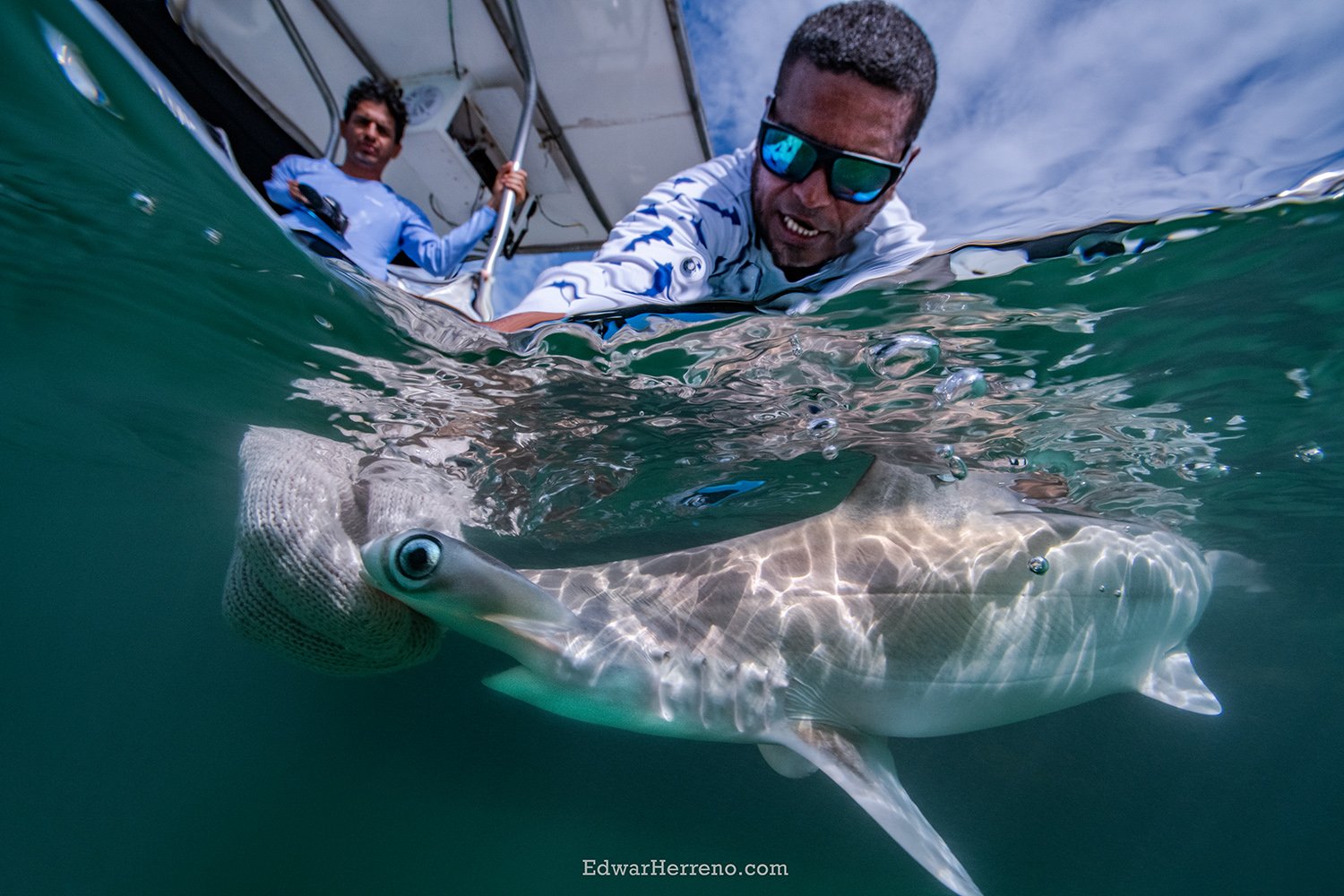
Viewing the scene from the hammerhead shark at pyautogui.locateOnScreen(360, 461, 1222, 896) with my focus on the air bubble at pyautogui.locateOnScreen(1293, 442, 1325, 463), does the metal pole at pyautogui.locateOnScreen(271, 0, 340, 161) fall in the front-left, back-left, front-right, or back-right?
back-left

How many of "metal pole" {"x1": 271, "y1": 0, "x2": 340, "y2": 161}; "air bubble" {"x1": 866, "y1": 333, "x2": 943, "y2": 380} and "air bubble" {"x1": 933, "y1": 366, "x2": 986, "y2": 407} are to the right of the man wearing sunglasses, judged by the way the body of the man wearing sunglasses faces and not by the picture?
1

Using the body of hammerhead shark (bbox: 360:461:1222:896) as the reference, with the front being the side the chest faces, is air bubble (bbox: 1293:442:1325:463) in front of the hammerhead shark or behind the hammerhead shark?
behind

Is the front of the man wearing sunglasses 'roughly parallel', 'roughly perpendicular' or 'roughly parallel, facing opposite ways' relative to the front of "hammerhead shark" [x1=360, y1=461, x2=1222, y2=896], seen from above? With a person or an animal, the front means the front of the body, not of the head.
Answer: roughly perpendicular

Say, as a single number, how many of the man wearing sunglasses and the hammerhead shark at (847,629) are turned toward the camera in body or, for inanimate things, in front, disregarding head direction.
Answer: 1

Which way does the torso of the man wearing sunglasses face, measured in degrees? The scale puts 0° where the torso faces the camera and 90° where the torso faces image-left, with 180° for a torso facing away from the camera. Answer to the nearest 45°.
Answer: approximately 0°

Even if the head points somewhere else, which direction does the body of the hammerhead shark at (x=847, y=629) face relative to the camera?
to the viewer's left
